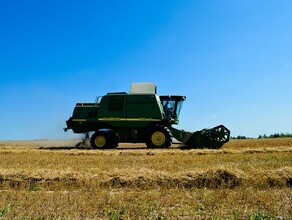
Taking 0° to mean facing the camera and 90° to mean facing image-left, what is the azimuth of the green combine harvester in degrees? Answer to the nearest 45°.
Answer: approximately 270°
